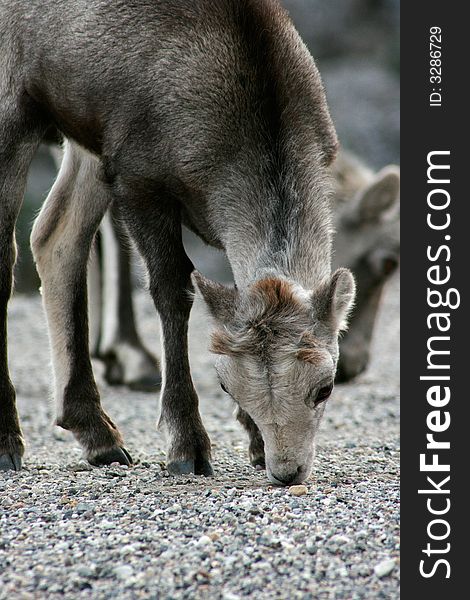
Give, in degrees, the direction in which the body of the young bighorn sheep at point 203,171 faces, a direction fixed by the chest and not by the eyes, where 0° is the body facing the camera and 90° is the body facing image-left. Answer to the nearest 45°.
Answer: approximately 315°

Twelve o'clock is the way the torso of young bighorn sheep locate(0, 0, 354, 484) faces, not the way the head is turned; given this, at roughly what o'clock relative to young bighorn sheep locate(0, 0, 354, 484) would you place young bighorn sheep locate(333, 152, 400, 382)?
young bighorn sheep locate(333, 152, 400, 382) is roughly at 8 o'clock from young bighorn sheep locate(0, 0, 354, 484).
